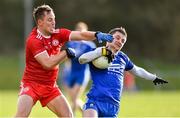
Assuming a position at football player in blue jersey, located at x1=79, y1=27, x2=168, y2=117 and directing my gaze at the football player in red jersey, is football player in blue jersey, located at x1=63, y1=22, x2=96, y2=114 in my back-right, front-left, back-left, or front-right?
front-right

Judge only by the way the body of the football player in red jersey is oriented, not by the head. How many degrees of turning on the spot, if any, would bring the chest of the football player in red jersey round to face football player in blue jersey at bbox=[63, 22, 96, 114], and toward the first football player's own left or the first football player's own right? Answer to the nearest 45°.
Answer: approximately 135° to the first football player's own left

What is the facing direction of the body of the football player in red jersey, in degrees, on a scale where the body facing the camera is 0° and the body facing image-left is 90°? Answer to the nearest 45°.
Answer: approximately 315°

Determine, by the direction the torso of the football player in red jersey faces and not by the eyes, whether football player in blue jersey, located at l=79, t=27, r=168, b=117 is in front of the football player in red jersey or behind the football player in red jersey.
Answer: in front
